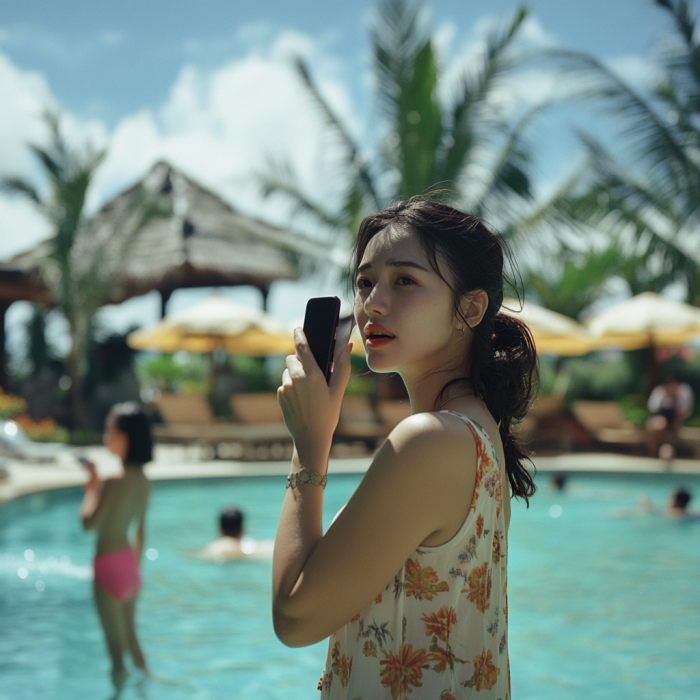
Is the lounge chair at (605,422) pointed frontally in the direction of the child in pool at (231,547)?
no

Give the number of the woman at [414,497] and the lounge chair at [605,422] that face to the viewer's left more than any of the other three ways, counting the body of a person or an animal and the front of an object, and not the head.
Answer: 1

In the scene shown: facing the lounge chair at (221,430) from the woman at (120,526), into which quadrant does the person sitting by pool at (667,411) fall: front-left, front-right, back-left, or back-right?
front-right

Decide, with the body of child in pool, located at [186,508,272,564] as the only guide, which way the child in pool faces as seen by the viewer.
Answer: away from the camera

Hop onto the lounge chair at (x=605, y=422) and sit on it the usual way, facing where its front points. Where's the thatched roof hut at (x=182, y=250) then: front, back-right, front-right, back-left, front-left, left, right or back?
back-right

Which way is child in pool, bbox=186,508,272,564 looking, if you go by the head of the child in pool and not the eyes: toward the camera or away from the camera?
away from the camera

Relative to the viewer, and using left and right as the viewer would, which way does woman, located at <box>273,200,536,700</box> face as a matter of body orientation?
facing to the left of the viewer

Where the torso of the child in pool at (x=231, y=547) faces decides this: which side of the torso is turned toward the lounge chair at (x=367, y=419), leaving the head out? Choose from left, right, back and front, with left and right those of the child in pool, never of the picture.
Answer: front

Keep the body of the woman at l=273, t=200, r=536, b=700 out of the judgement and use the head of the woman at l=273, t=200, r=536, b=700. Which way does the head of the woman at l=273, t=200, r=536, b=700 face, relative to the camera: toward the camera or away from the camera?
toward the camera

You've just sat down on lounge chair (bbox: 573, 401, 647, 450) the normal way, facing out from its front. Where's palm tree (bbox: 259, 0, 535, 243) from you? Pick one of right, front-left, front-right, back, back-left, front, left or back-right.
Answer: right

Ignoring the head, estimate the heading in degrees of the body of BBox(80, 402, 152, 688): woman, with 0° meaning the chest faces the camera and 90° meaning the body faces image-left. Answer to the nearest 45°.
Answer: approximately 135°

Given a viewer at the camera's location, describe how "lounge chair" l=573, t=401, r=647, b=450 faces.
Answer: facing the viewer and to the right of the viewer

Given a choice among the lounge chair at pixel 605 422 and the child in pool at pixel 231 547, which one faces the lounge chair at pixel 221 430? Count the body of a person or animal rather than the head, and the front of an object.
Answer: the child in pool

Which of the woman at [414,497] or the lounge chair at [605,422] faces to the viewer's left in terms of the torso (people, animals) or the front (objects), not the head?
the woman
